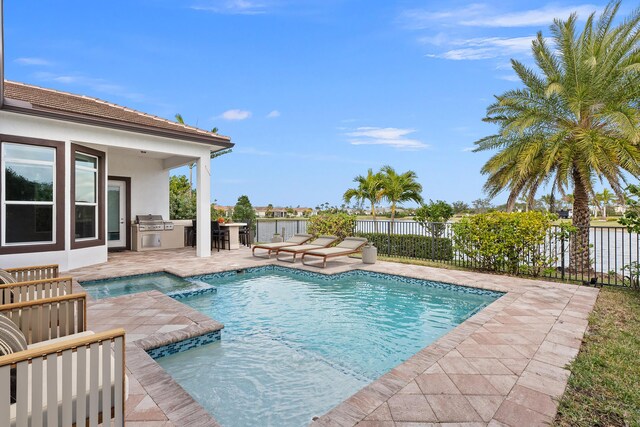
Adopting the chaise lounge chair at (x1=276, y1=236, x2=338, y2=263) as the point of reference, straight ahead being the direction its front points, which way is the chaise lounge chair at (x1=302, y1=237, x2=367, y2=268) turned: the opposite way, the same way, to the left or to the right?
the same way

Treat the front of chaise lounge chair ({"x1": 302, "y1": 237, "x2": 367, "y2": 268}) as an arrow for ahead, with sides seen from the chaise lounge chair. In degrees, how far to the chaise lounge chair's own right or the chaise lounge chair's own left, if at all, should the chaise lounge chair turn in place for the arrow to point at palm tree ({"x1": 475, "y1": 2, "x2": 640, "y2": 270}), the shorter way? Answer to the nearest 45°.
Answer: approximately 135° to the chaise lounge chair's own left

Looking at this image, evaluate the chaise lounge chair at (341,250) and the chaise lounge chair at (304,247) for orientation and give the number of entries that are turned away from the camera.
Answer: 0

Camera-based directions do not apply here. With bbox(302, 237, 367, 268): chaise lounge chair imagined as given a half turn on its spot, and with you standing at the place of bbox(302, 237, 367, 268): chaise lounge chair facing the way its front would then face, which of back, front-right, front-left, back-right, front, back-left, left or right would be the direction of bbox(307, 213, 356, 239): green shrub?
front-left

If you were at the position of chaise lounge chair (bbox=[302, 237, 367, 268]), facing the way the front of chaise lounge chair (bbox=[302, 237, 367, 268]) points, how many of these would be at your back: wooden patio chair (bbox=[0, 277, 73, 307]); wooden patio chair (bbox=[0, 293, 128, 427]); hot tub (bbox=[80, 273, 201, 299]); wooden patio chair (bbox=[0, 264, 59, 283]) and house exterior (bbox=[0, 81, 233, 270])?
0

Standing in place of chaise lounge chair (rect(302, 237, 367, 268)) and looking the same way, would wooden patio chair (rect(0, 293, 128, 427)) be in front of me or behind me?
in front

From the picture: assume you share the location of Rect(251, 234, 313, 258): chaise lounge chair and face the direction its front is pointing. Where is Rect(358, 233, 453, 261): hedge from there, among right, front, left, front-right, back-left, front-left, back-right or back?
back-left

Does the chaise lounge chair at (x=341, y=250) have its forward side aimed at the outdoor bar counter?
no

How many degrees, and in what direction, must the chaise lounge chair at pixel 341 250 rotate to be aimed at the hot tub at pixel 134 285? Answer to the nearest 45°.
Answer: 0° — it already faces it

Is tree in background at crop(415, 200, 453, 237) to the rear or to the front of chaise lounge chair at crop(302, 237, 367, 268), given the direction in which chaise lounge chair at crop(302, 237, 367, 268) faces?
to the rear

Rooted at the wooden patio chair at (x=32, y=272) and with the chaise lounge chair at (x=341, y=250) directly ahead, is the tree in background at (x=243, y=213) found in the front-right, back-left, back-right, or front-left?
front-left

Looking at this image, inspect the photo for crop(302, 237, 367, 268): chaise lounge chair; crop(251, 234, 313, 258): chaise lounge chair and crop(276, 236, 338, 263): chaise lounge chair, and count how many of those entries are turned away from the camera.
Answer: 0

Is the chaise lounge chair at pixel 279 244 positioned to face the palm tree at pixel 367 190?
no

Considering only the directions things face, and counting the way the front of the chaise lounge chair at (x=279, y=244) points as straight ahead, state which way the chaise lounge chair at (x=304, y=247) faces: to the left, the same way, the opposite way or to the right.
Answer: the same way

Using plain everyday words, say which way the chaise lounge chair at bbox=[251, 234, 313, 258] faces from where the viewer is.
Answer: facing the viewer and to the left of the viewer

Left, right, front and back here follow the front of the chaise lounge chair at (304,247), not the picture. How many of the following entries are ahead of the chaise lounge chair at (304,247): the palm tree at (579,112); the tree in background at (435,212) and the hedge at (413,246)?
0

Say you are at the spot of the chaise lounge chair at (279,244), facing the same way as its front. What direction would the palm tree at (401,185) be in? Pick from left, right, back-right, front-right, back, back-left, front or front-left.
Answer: back
